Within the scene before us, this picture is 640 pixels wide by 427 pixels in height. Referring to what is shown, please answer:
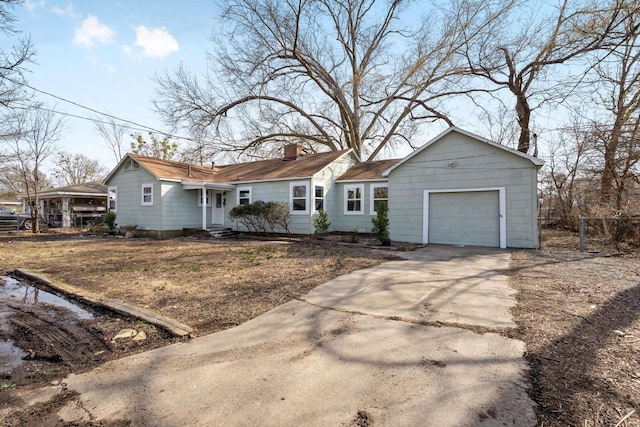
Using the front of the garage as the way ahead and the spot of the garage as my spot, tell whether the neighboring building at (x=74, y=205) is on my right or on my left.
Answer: on my right

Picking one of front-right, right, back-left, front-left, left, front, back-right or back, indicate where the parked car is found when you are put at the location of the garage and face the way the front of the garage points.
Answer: right

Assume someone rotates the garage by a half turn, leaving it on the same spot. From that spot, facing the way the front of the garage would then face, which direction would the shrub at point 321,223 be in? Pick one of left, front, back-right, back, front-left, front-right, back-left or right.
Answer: left

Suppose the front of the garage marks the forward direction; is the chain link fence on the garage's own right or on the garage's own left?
on the garage's own left

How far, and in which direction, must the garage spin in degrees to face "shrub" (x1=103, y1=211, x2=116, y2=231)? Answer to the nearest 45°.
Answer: approximately 90° to its right

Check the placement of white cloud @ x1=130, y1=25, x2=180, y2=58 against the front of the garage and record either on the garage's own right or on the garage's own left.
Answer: on the garage's own right

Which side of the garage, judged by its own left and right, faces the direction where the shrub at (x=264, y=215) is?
right

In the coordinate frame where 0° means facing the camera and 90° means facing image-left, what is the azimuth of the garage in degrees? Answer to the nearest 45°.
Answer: approximately 0°

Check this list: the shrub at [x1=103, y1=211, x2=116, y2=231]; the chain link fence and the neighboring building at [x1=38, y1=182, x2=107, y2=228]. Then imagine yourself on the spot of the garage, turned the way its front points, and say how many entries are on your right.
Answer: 2
